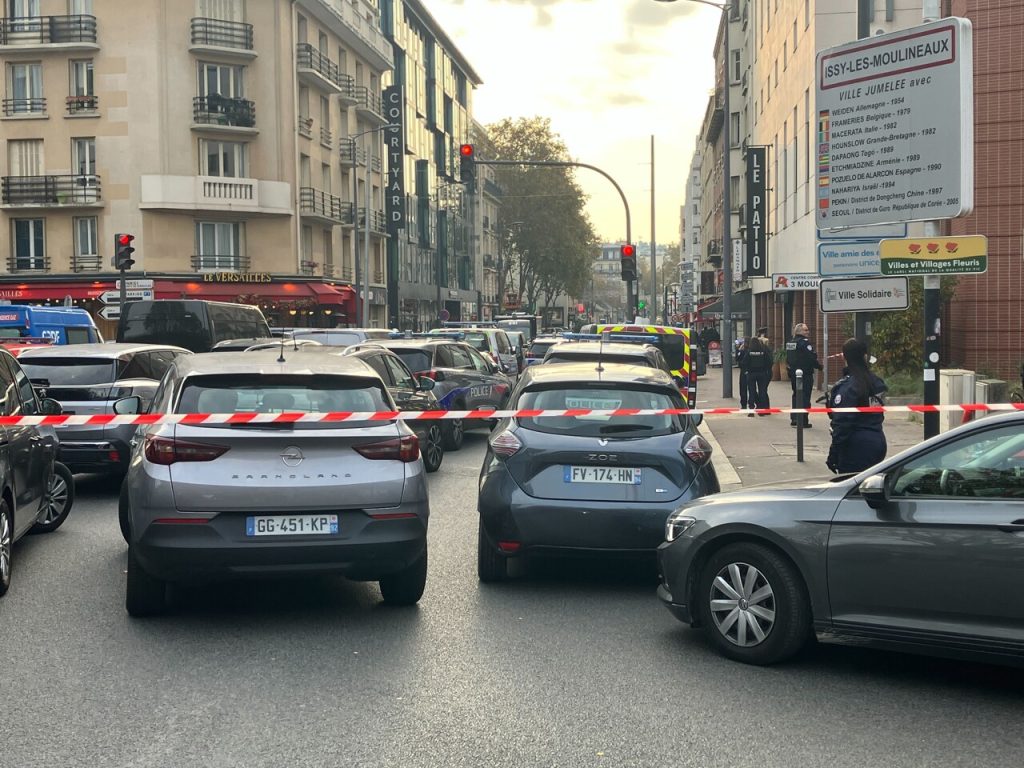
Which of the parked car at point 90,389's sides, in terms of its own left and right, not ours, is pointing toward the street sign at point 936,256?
right

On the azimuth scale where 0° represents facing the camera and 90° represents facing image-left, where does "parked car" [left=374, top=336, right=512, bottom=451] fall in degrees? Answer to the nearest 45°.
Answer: approximately 225°

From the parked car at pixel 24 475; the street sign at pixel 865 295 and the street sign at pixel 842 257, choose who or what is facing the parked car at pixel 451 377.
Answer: the parked car at pixel 24 475

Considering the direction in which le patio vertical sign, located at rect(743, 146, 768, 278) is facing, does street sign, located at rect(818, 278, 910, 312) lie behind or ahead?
ahead

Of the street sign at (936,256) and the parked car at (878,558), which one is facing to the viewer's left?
the parked car

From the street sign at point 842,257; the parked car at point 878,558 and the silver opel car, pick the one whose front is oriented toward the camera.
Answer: the street sign

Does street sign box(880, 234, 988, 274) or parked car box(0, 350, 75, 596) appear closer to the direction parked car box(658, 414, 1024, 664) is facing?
the parked car

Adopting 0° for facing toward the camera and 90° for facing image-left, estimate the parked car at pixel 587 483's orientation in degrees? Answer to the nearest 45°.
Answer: approximately 180°

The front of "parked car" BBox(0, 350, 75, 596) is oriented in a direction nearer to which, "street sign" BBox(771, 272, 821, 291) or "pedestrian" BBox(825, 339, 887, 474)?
the street sign

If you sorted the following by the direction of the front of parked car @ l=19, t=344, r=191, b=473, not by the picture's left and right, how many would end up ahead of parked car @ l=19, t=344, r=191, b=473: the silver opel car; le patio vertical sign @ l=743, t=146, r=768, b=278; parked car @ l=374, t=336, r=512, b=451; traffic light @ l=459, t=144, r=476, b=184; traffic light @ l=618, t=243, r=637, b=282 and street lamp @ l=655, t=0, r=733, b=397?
5

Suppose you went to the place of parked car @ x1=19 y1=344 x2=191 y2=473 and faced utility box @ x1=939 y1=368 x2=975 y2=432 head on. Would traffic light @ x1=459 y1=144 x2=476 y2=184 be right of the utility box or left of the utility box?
left

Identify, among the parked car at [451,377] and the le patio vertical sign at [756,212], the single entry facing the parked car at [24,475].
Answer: the le patio vertical sign

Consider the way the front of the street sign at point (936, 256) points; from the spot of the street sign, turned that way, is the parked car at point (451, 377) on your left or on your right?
on your right
